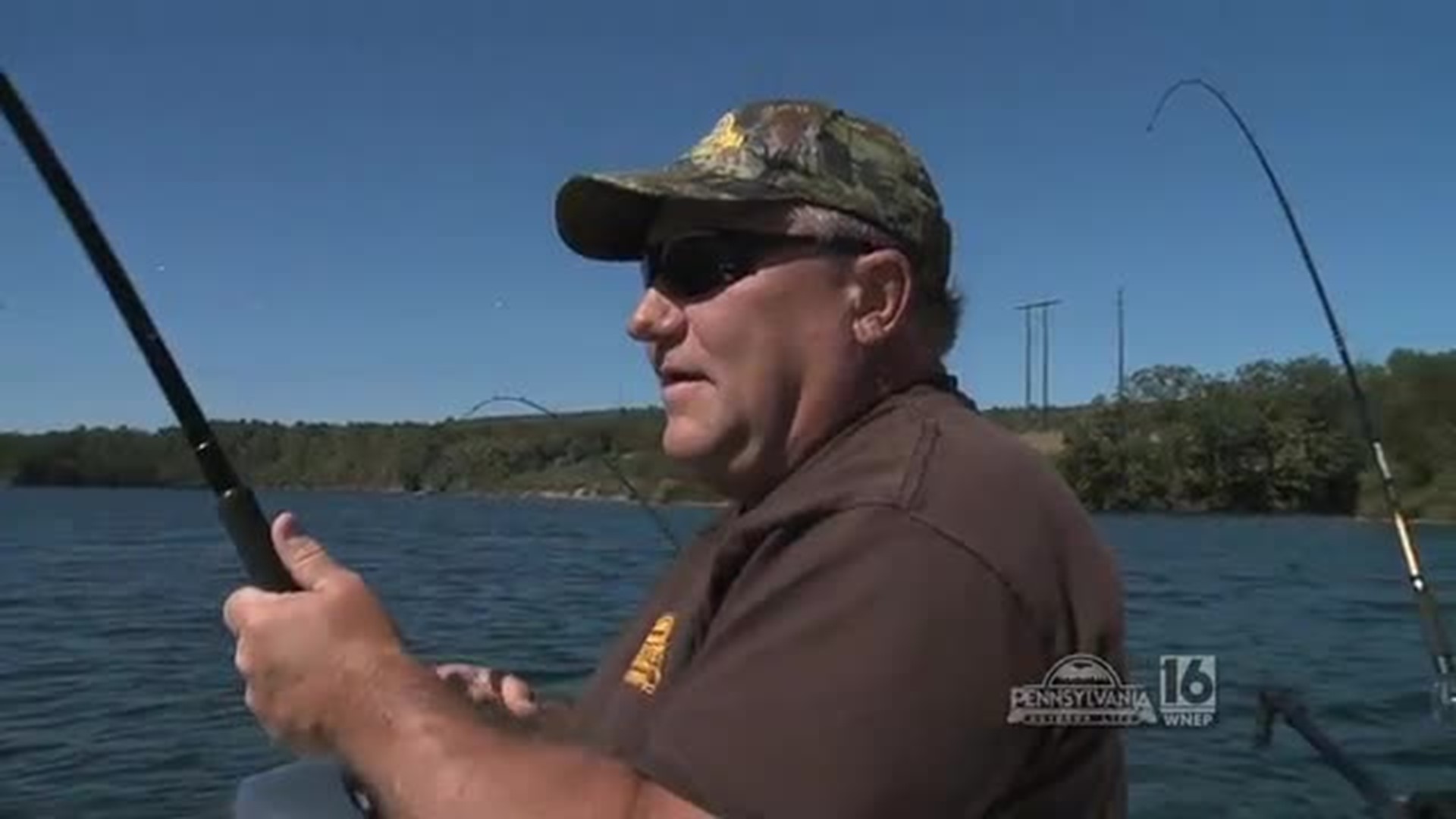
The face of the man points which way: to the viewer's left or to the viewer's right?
to the viewer's left

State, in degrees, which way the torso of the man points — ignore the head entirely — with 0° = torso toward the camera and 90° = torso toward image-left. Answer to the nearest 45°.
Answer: approximately 90°
